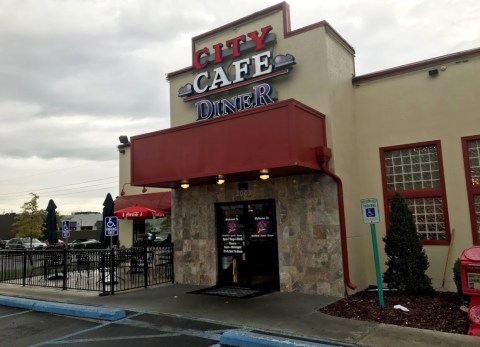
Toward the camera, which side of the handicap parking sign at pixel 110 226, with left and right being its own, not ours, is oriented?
front

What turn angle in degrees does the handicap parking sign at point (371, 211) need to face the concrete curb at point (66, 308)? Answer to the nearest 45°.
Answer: approximately 90° to its right

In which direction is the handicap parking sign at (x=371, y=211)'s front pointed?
toward the camera

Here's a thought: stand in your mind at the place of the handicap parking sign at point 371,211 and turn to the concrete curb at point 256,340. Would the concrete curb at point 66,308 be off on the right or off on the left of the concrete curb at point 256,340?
right

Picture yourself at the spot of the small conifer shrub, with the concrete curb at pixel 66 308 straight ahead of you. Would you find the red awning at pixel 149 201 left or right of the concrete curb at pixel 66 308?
right

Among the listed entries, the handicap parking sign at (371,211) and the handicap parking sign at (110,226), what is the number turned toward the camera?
2

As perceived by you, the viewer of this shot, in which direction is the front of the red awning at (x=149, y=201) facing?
facing the viewer and to the left of the viewer

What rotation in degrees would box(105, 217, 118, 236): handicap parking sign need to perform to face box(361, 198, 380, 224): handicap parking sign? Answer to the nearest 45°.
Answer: approximately 45° to its left

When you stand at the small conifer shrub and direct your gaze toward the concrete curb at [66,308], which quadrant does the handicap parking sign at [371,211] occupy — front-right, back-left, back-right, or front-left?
front-left

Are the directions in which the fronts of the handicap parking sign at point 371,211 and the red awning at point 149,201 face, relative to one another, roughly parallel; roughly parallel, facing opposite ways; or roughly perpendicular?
roughly parallel

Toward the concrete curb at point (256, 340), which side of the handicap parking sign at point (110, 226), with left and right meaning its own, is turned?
front

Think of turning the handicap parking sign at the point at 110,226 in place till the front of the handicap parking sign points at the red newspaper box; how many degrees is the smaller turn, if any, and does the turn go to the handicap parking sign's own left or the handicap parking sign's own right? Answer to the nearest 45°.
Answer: approximately 45° to the handicap parking sign's own left

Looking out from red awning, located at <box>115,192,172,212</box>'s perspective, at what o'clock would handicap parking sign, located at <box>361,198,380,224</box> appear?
The handicap parking sign is roughly at 10 o'clock from the red awning.

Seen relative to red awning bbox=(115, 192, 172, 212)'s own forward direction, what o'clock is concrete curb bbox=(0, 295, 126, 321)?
The concrete curb is roughly at 11 o'clock from the red awning.
